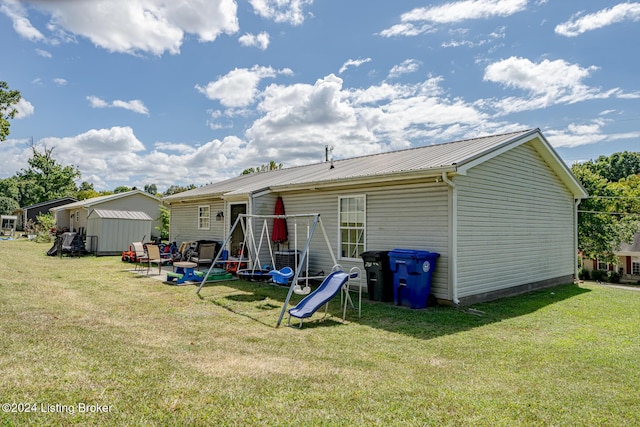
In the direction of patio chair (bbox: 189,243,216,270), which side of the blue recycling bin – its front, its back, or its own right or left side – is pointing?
right

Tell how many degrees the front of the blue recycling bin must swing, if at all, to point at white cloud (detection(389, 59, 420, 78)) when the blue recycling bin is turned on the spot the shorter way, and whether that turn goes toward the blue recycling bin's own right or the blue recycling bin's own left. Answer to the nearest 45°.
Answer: approximately 135° to the blue recycling bin's own right

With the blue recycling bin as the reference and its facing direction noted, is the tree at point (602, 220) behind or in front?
behind

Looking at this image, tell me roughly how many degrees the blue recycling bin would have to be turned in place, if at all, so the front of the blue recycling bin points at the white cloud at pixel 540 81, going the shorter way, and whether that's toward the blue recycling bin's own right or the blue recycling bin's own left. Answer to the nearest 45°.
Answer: approximately 180°

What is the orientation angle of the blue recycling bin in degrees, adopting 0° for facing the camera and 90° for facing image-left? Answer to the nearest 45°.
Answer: approximately 45°
